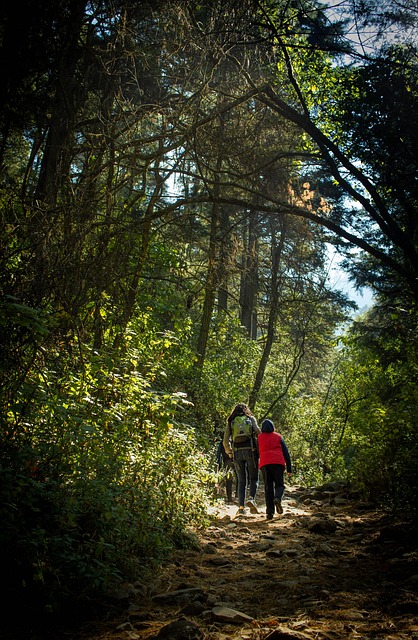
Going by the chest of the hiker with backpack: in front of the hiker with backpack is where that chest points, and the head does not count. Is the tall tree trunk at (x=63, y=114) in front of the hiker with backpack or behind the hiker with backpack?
behind

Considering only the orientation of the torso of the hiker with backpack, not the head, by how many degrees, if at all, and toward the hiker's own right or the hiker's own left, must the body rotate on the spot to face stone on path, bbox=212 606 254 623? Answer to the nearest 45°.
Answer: approximately 180°

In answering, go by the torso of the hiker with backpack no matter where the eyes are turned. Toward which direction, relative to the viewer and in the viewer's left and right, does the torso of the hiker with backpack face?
facing away from the viewer

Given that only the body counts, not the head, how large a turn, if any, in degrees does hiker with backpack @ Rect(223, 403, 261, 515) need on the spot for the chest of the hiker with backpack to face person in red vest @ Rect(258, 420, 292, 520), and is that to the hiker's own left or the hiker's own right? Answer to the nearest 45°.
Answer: approximately 135° to the hiker's own right

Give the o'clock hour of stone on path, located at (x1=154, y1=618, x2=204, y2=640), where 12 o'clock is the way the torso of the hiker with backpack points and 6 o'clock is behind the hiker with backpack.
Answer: The stone on path is roughly at 6 o'clock from the hiker with backpack.
